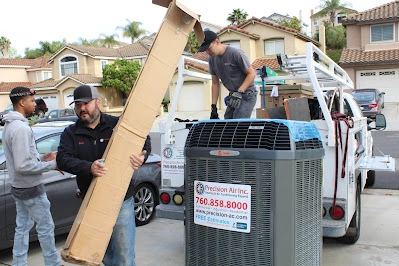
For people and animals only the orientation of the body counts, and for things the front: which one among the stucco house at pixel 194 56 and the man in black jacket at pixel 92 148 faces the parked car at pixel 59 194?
the stucco house

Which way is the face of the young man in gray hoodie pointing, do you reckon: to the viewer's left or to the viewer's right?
to the viewer's right

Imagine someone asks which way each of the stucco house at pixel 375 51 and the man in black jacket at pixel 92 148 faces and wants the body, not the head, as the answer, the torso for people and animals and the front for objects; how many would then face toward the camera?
2

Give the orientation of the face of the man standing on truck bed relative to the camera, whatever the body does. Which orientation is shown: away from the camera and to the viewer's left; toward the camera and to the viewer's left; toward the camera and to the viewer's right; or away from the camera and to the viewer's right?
toward the camera and to the viewer's left

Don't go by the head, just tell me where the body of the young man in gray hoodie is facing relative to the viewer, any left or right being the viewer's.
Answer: facing to the right of the viewer

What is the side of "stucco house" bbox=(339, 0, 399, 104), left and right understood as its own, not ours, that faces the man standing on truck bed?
front

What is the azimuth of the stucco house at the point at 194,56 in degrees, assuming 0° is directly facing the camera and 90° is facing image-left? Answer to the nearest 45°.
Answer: approximately 0°

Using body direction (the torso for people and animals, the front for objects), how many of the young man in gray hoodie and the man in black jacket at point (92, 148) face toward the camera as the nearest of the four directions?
1

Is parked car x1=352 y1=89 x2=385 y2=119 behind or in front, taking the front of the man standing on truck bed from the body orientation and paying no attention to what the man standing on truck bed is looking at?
behind
